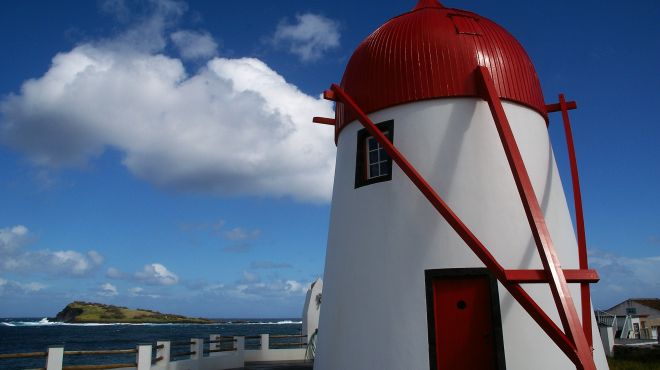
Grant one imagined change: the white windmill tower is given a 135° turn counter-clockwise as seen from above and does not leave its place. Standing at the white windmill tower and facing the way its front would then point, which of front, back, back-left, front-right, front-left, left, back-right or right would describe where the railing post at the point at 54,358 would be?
back-left

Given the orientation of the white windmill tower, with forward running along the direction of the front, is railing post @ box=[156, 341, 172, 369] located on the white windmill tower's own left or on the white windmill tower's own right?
on the white windmill tower's own right

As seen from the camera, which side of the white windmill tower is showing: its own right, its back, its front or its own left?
front

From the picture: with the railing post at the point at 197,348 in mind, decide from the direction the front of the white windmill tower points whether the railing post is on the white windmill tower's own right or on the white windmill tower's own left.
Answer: on the white windmill tower's own right

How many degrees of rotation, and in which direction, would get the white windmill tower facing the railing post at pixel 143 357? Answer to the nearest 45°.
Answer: approximately 90° to its right
